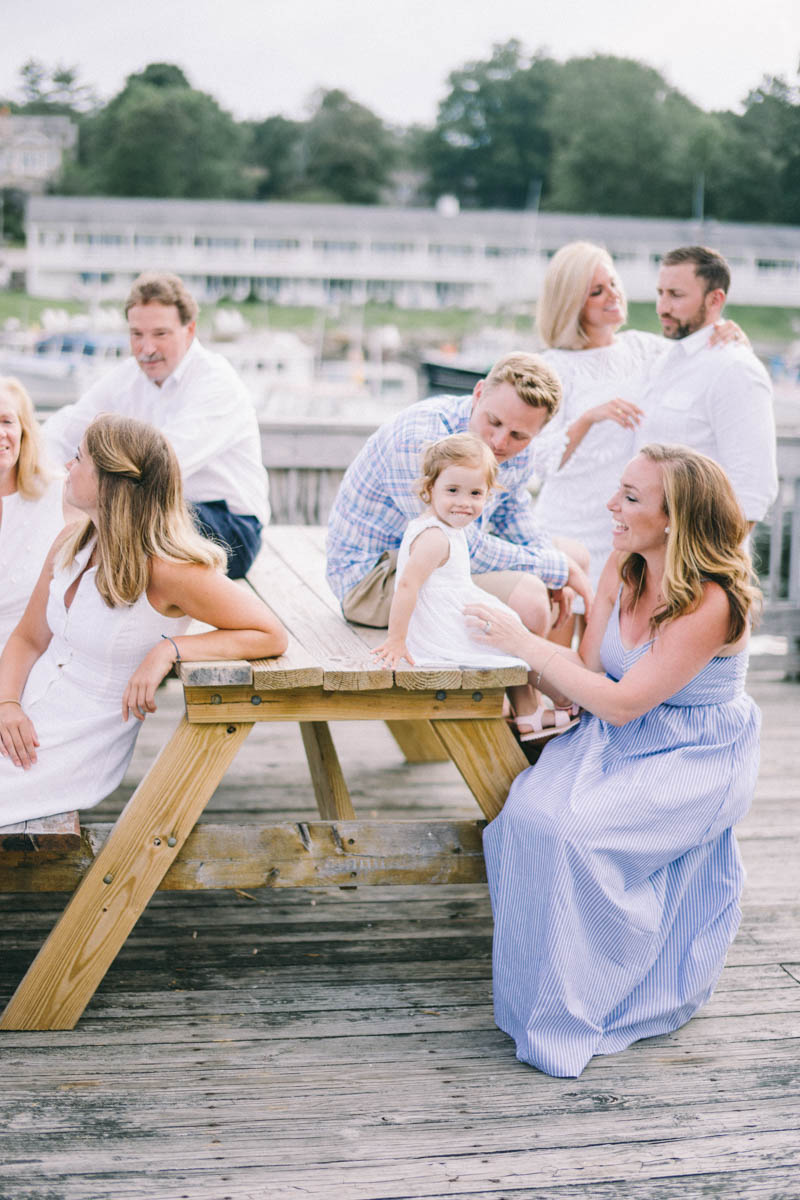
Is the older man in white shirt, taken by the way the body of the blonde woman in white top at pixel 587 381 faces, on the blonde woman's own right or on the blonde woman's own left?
on the blonde woman's own right

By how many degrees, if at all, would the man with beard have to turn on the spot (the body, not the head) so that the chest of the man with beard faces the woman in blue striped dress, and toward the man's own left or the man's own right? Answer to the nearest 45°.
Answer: approximately 45° to the man's own left

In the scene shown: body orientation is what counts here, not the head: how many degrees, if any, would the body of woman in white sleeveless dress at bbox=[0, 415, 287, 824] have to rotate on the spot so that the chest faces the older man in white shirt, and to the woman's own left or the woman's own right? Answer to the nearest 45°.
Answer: approximately 135° to the woman's own right

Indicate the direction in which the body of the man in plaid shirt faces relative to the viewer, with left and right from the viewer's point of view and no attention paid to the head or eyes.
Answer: facing the viewer and to the right of the viewer

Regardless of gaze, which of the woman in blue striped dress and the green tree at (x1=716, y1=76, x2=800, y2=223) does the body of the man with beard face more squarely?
the woman in blue striped dress

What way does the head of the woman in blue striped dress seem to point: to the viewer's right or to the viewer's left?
to the viewer's left

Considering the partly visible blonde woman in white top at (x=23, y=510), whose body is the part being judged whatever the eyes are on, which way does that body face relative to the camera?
toward the camera

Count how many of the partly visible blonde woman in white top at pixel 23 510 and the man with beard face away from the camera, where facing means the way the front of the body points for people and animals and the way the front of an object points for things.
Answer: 0

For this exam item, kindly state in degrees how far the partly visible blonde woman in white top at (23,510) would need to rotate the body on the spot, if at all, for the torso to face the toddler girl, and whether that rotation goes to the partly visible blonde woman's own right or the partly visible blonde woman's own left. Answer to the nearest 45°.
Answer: approximately 45° to the partly visible blonde woman's own left
